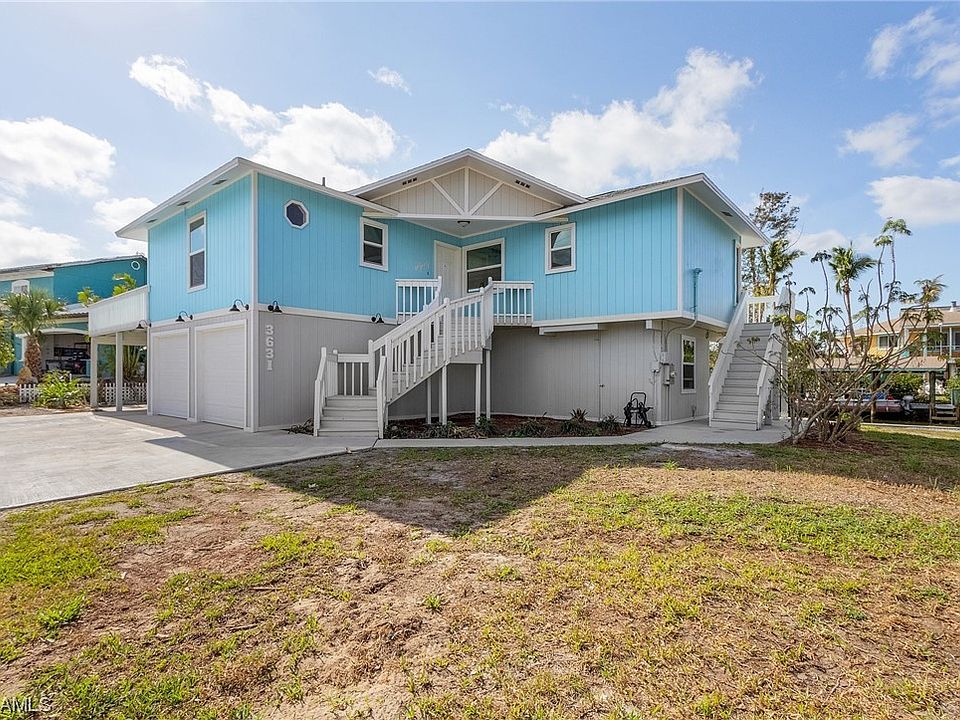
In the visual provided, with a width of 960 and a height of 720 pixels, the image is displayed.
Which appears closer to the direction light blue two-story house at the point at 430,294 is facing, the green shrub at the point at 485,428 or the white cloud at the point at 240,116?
the green shrub

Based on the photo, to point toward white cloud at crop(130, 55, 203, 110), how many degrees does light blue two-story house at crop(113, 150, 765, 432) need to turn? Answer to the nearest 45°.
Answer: approximately 90° to its right

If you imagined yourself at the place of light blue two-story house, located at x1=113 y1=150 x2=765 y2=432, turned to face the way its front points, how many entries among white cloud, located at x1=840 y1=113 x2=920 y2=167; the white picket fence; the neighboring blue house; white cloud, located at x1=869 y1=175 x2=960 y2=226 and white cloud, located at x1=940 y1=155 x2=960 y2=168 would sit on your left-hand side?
3

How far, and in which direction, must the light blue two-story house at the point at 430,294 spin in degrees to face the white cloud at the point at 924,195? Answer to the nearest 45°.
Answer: approximately 90° to its left

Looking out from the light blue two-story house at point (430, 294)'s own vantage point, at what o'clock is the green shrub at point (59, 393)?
The green shrub is roughly at 4 o'clock from the light blue two-story house.

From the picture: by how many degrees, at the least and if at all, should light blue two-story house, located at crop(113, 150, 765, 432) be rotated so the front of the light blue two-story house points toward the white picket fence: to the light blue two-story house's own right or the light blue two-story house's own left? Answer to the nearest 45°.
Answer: approximately 135° to the light blue two-story house's own right

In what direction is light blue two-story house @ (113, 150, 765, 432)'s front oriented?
toward the camera

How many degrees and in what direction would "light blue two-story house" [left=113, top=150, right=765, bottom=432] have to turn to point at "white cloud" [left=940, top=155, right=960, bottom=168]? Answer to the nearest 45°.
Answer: approximately 90° to its left

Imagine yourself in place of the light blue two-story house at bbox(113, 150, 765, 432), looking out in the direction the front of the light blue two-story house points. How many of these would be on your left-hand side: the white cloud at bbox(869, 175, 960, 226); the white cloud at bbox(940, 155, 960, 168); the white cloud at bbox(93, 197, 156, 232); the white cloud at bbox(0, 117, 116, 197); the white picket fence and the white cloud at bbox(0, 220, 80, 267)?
2
